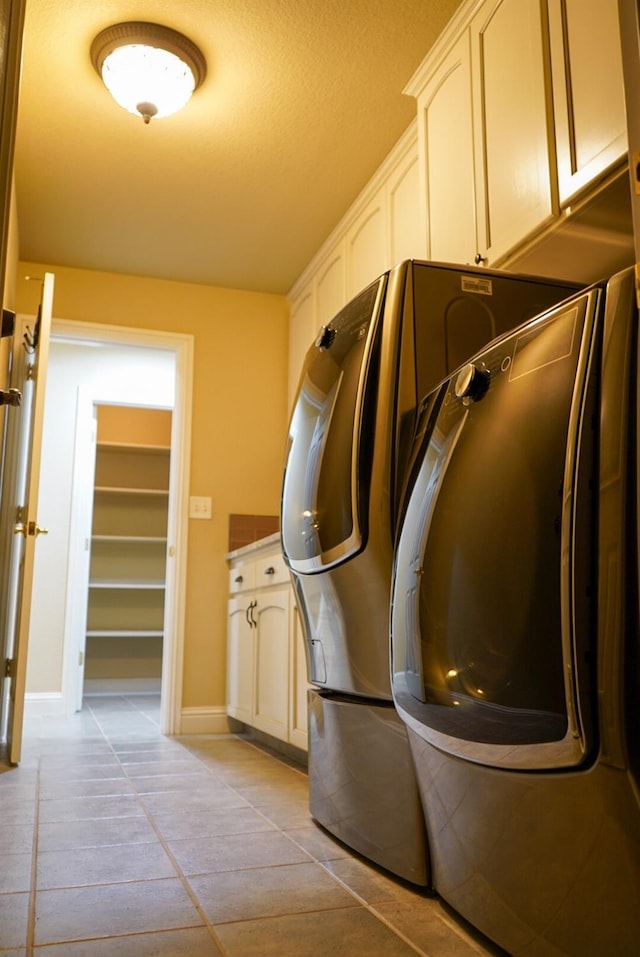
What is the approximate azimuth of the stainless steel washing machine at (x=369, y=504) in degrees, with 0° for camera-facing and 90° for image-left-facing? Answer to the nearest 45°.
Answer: approximately 45°

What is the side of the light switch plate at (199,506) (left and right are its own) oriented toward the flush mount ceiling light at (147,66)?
front

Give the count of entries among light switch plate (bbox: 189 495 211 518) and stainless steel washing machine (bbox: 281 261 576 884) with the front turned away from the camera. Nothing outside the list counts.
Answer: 0

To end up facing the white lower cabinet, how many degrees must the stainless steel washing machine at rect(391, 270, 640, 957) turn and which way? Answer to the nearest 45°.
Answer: approximately 90° to its right

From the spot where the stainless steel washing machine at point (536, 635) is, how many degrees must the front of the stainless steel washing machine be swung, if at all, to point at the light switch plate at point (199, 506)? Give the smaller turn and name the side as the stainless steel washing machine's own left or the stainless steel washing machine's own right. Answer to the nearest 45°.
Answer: approximately 90° to the stainless steel washing machine's own right

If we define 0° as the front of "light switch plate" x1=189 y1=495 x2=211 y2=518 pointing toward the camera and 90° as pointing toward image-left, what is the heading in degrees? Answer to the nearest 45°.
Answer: approximately 0°

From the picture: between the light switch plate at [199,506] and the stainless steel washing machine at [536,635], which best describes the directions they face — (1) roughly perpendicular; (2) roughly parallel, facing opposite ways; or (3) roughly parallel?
roughly perpendicular

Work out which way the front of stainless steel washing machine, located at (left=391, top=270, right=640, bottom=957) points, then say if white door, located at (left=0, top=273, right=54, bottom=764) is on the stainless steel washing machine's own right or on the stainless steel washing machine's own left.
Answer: on the stainless steel washing machine's own right

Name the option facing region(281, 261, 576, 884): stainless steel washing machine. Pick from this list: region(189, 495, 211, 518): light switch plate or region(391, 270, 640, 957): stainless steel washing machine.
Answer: the light switch plate

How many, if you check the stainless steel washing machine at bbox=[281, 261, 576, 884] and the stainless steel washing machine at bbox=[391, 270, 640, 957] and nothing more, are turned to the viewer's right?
0

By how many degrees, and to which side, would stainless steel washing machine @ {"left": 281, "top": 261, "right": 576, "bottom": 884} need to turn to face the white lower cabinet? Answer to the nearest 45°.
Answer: approximately 135° to its right
